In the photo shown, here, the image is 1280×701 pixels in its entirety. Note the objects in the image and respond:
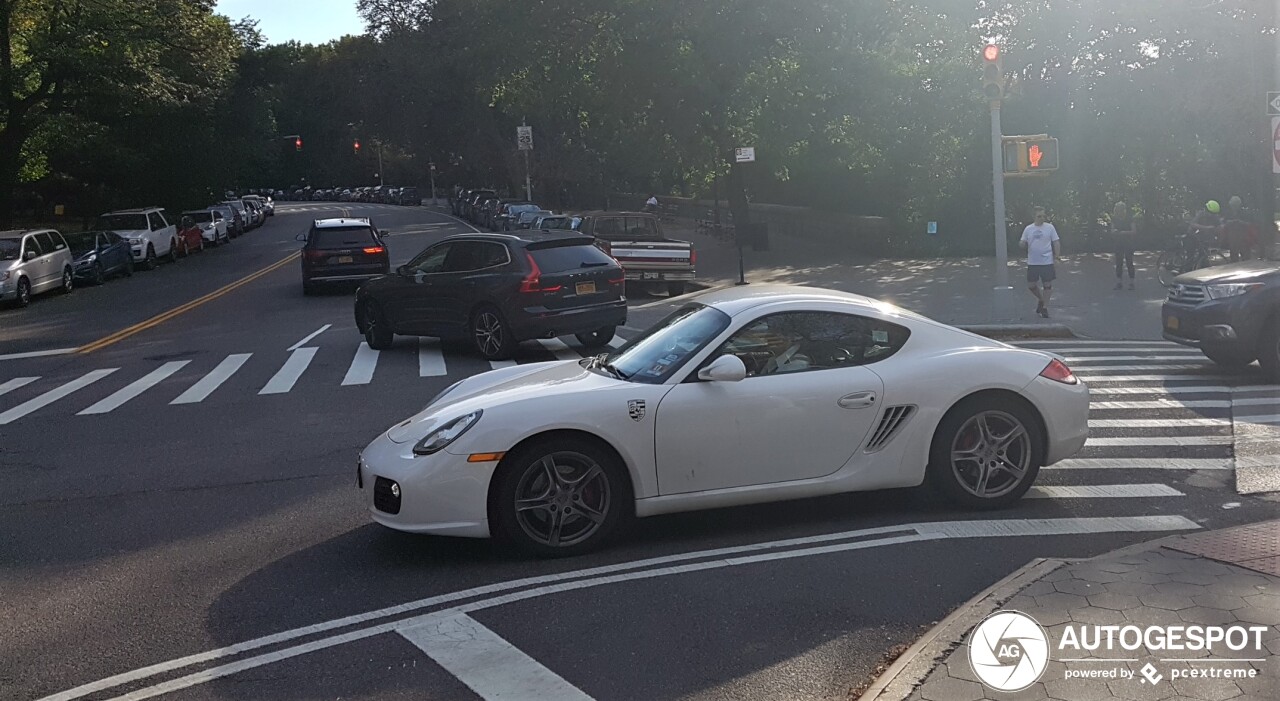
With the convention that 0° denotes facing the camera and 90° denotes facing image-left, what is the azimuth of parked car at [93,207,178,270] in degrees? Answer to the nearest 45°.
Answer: approximately 45°

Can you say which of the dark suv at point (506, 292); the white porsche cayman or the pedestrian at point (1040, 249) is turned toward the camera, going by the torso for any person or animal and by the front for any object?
the pedestrian

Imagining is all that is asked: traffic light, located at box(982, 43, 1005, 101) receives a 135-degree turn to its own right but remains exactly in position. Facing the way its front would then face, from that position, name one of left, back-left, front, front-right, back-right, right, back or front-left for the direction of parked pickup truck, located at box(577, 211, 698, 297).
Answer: front

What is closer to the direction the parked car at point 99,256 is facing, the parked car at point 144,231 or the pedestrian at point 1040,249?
the pedestrian

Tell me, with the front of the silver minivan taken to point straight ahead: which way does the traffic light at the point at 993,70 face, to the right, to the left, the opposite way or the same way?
the same way

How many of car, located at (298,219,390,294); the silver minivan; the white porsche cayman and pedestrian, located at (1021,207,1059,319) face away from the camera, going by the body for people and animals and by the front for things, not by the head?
1

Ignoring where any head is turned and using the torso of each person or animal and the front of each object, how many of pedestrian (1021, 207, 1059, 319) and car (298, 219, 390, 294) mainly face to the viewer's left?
0

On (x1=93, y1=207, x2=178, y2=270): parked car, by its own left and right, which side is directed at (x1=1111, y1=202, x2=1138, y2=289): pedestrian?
left

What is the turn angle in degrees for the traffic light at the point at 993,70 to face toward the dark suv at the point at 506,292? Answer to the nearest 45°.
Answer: approximately 45° to its right

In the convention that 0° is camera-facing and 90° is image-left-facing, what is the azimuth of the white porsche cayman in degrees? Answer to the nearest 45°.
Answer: approximately 90°

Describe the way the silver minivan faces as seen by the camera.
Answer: facing the viewer and to the left of the viewer

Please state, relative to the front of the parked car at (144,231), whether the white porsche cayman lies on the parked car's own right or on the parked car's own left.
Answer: on the parked car's own left

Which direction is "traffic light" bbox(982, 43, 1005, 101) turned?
toward the camera

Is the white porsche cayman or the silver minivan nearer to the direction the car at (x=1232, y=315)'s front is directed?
the white porsche cayman

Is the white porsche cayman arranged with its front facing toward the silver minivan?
no

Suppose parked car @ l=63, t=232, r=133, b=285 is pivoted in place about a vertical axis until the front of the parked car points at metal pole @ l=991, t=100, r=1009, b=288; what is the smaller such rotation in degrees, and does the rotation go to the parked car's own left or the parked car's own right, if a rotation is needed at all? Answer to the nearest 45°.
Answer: approximately 90° to the parked car's own left

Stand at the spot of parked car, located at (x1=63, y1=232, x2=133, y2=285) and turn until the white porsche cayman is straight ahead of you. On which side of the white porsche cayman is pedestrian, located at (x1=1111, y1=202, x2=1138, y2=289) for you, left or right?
left

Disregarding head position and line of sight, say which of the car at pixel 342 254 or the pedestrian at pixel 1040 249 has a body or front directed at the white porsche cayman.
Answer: the pedestrian

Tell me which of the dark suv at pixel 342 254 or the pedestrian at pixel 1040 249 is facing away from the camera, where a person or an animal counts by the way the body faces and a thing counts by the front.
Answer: the dark suv

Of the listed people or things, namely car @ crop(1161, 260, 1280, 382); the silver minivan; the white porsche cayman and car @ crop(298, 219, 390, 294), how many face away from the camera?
1
